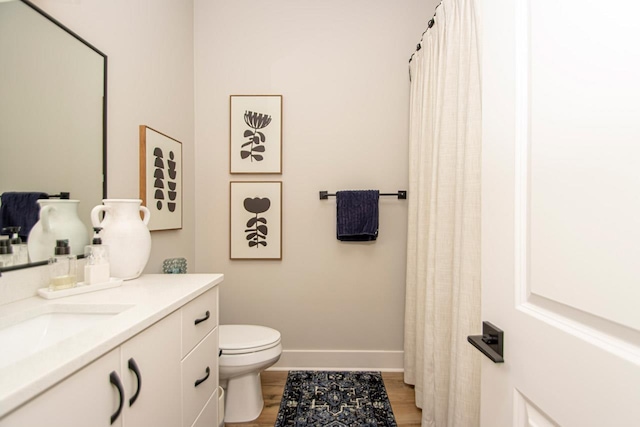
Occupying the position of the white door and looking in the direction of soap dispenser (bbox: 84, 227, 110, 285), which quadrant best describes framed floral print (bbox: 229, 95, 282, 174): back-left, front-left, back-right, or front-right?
front-right

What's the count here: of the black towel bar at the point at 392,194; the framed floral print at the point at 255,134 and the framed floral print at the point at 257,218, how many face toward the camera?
3

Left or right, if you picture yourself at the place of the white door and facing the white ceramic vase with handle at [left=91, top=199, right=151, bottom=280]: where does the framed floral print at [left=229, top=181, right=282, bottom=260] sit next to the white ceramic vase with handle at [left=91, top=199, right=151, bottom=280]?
right

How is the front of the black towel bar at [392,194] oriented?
toward the camera

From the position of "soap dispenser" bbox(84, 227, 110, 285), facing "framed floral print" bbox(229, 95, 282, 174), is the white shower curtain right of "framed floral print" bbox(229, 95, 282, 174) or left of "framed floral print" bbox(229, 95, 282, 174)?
right

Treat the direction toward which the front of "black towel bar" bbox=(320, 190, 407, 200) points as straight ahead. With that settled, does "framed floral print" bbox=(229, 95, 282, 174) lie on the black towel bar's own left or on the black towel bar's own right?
on the black towel bar's own right

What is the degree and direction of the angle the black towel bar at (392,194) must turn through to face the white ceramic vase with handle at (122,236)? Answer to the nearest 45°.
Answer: approximately 45° to its right

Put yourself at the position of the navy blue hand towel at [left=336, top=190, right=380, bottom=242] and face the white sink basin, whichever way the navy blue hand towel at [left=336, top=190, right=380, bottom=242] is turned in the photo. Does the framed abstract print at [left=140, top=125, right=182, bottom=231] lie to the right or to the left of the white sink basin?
right

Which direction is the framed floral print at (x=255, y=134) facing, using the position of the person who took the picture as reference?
facing the viewer

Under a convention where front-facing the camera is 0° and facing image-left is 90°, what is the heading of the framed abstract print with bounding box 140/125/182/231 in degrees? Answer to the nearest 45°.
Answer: approximately 315°

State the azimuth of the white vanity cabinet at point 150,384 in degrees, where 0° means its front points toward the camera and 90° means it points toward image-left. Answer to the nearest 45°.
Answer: approximately 315°
